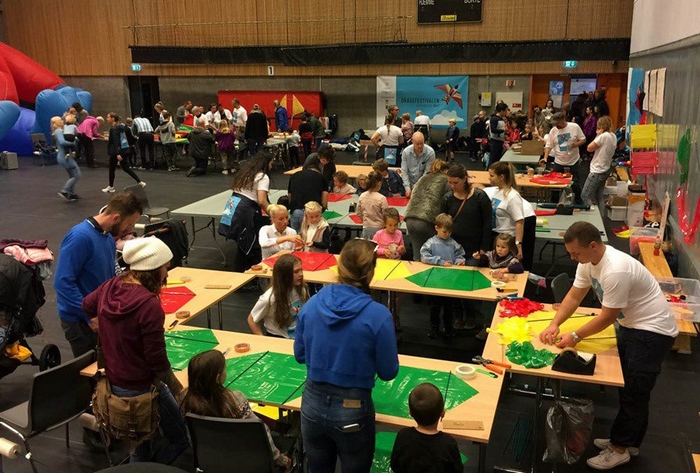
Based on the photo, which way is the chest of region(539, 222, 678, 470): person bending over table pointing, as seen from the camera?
to the viewer's left

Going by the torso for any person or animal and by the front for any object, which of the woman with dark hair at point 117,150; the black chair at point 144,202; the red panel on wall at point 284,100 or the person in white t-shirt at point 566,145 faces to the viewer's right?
the black chair

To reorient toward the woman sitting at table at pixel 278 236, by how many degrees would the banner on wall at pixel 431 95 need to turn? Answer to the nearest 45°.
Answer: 0° — it already faces them

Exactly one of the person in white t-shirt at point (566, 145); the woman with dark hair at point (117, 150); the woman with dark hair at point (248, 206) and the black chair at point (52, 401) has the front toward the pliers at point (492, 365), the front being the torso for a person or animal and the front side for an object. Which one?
the person in white t-shirt

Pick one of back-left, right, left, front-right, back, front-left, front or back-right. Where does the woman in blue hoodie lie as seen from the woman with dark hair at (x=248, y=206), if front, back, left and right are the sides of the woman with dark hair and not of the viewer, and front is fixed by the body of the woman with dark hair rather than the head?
back-right

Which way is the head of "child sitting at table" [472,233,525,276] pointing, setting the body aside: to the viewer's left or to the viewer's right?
to the viewer's left

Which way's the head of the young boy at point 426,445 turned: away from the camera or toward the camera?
away from the camera

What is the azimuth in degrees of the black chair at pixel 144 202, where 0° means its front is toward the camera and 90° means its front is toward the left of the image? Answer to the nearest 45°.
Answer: approximately 270°

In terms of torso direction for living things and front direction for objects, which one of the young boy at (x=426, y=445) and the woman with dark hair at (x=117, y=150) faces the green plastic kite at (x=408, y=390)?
the young boy

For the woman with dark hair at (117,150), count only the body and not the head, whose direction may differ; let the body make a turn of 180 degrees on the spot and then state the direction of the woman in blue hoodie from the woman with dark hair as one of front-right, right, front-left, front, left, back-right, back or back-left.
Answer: right

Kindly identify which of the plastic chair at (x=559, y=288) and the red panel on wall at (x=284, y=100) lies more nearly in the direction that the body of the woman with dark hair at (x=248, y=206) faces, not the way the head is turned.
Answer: the red panel on wall

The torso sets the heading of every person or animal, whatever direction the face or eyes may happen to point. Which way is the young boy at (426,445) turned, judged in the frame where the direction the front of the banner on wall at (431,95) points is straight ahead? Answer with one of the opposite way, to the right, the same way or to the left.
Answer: the opposite way
